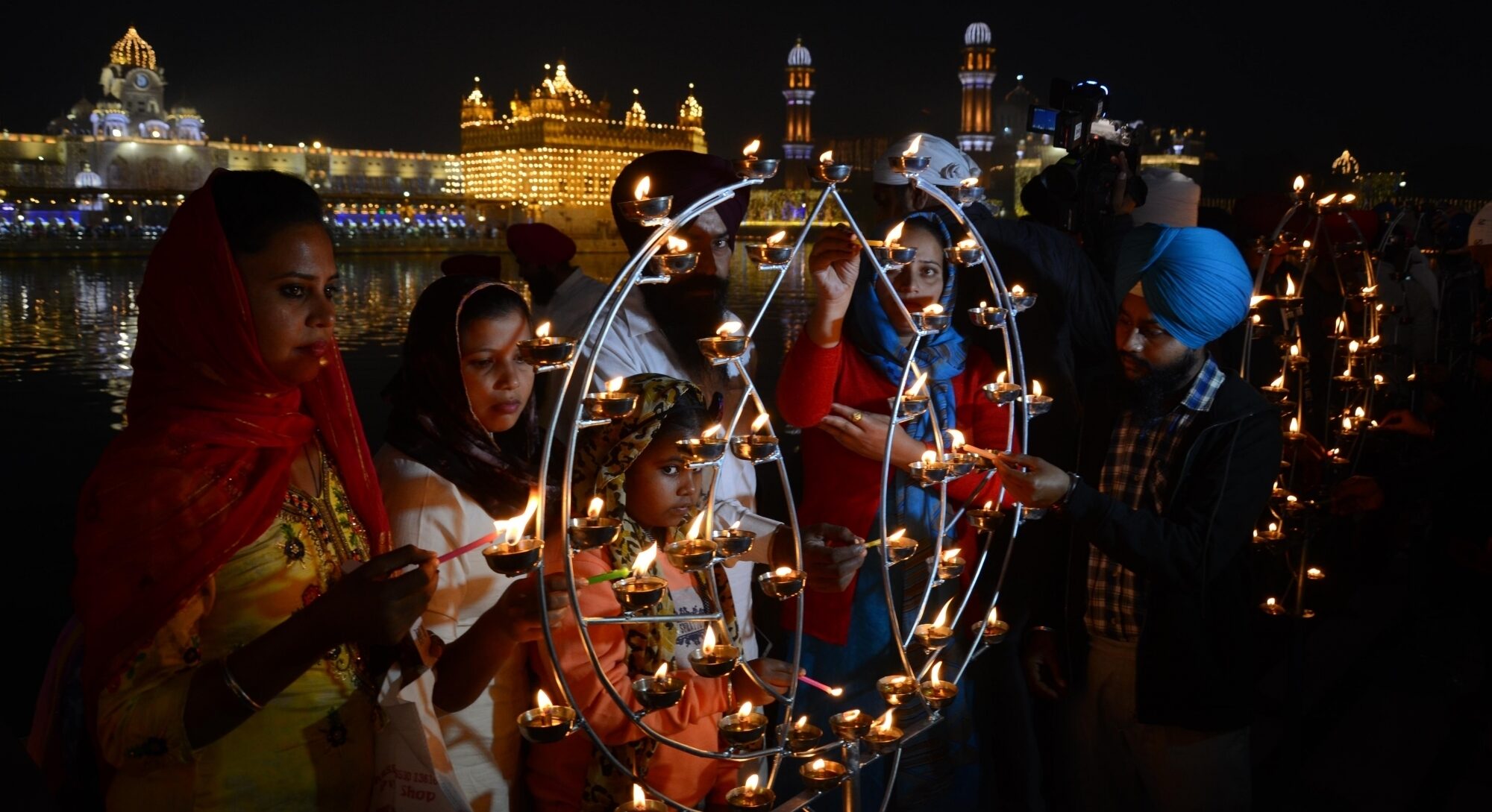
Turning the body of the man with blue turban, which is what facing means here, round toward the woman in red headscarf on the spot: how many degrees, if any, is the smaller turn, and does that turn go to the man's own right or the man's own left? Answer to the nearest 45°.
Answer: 0° — they already face them

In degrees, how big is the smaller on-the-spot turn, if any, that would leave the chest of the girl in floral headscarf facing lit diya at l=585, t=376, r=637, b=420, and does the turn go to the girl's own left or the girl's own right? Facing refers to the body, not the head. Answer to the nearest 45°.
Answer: approximately 45° to the girl's own right

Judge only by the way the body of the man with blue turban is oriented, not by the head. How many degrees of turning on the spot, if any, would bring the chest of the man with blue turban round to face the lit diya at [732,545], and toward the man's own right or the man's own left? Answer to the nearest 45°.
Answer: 0° — they already face it

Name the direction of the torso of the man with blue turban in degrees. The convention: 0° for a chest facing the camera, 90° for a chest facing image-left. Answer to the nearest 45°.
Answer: approximately 45°
